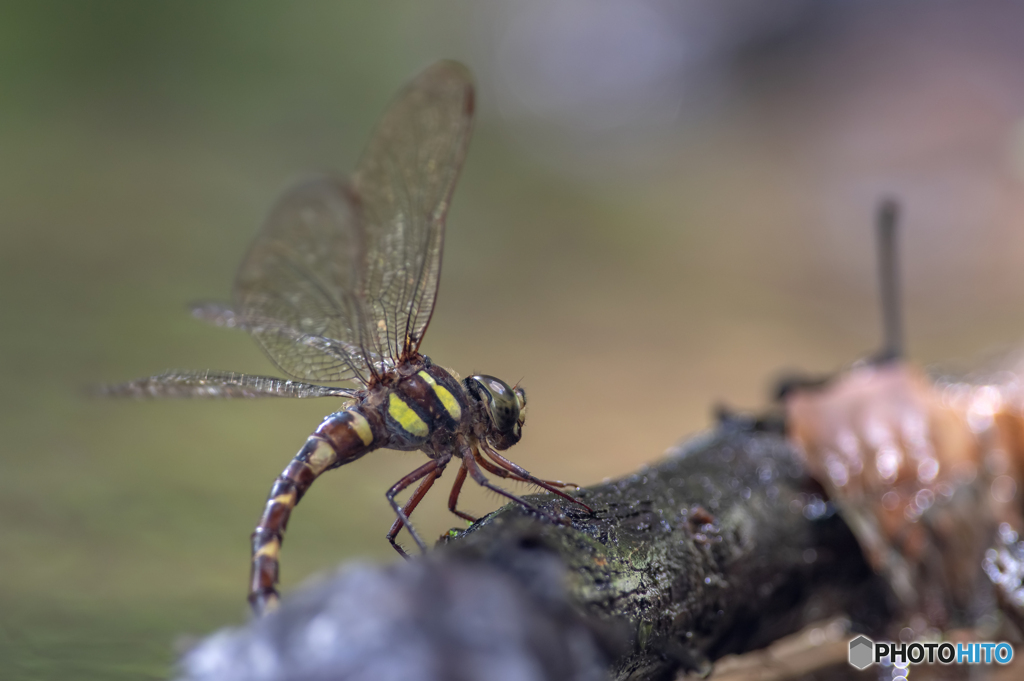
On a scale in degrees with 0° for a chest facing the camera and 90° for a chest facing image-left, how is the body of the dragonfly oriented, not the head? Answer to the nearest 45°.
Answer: approximately 270°
